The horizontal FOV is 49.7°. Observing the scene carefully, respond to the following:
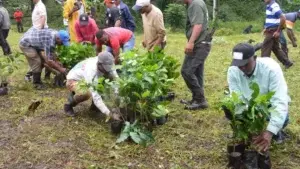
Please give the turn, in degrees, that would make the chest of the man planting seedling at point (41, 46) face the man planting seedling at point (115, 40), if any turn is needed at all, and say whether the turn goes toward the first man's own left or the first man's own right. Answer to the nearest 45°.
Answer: approximately 45° to the first man's own right

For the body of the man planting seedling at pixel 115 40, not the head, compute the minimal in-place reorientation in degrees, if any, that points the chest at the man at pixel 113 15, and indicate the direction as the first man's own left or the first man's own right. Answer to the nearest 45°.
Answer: approximately 135° to the first man's own right

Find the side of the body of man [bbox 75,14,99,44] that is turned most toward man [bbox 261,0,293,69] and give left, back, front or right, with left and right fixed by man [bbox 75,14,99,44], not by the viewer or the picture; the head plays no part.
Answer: left

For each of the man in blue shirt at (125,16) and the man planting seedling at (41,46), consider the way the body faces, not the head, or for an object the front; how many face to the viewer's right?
1

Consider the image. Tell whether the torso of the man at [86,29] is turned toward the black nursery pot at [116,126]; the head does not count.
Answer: yes

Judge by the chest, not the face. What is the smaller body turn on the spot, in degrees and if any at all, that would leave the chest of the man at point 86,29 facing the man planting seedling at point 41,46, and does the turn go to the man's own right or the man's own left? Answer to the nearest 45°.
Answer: approximately 45° to the man's own right

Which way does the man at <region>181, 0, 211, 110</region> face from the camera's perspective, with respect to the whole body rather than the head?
to the viewer's left

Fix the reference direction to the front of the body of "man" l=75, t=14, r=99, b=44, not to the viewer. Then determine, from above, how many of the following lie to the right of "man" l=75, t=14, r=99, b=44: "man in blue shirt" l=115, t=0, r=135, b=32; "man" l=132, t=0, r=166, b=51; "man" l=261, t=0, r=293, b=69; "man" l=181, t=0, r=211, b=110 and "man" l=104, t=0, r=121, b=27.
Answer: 0

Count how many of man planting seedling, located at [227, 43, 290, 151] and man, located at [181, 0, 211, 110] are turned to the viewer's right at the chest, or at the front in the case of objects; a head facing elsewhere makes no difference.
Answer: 0

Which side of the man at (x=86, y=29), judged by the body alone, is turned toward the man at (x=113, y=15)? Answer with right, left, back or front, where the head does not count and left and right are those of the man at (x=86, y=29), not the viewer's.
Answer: left

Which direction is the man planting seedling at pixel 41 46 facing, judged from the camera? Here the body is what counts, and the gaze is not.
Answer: to the viewer's right

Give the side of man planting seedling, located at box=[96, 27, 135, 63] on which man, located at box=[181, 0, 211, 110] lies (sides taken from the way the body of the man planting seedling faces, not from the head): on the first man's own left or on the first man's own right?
on the first man's own left

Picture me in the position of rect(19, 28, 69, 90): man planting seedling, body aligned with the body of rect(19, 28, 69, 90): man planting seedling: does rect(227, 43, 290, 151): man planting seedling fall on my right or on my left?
on my right

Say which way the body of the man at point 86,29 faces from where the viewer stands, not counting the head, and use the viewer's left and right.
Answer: facing the viewer
